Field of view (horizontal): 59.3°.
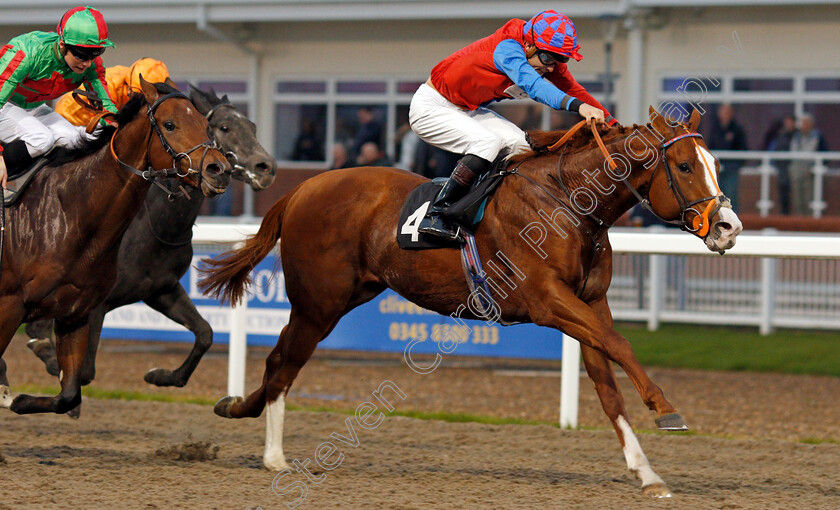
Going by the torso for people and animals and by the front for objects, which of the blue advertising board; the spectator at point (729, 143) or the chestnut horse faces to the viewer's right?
the chestnut horse

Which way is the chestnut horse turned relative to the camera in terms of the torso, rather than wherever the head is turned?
to the viewer's right

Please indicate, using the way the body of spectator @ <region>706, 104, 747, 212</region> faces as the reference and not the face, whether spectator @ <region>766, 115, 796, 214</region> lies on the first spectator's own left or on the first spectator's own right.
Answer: on the first spectator's own left

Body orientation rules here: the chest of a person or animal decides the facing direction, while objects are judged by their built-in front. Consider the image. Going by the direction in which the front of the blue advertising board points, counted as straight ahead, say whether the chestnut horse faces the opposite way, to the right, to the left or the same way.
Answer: to the left

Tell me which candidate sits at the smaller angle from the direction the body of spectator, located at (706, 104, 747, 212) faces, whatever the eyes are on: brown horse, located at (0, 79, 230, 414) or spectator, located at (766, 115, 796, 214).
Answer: the brown horse

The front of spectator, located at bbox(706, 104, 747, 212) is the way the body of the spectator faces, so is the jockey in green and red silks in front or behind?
in front

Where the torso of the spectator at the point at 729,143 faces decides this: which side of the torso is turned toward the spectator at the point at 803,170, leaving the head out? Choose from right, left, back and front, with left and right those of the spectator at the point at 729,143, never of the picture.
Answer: left

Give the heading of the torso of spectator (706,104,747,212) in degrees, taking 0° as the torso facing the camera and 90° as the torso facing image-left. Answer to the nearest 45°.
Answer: approximately 0°

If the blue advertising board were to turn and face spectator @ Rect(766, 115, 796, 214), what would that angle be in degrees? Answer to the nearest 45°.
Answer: approximately 135° to its left

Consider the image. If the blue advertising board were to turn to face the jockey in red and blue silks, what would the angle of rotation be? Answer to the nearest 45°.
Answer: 0° — it already faces them

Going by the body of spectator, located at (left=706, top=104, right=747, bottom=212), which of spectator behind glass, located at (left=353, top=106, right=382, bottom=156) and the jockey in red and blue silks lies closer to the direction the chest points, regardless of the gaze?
the jockey in red and blue silks

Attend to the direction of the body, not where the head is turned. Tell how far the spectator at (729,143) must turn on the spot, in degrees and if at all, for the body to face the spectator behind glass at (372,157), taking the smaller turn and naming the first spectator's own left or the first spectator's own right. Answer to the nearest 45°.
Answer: approximately 45° to the first spectator's own right
